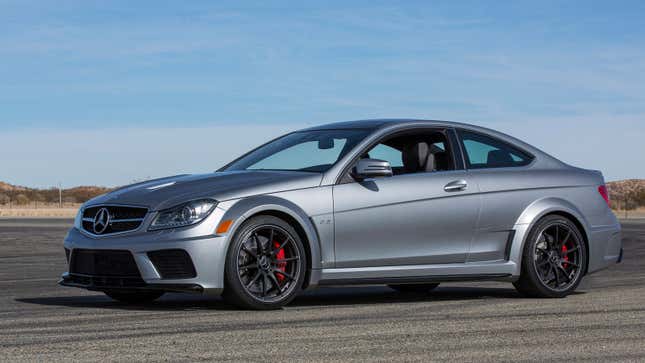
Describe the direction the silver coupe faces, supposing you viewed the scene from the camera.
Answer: facing the viewer and to the left of the viewer
